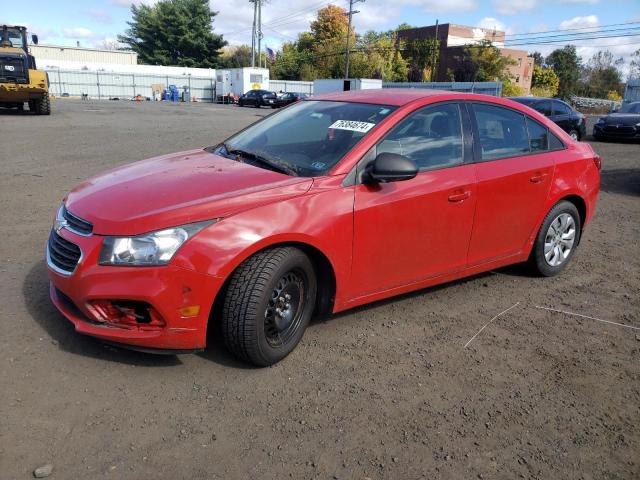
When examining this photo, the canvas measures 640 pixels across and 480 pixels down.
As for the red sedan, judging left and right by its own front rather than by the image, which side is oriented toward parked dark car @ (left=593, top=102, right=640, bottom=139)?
back

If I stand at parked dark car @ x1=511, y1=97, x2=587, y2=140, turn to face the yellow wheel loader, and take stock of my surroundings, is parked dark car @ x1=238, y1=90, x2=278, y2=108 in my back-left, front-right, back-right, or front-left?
front-right

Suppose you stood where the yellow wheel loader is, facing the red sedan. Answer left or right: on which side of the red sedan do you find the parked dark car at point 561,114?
left

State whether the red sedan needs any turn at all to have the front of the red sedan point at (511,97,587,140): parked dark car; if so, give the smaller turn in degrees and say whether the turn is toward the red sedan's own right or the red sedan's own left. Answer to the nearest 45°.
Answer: approximately 180°

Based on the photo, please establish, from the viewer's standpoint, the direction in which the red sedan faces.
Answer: facing the viewer and to the left of the viewer

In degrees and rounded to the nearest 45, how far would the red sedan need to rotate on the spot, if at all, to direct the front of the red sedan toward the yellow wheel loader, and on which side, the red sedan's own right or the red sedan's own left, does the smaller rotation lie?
approximately 90° to the red sedan's own right

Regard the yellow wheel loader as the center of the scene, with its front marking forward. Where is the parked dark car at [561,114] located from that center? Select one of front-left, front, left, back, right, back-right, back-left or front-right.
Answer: back-right
